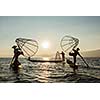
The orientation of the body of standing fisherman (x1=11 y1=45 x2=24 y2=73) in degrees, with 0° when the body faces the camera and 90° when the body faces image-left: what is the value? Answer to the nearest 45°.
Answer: approximately 270°

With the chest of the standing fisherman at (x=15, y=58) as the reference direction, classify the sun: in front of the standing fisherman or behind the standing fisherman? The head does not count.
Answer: in front
